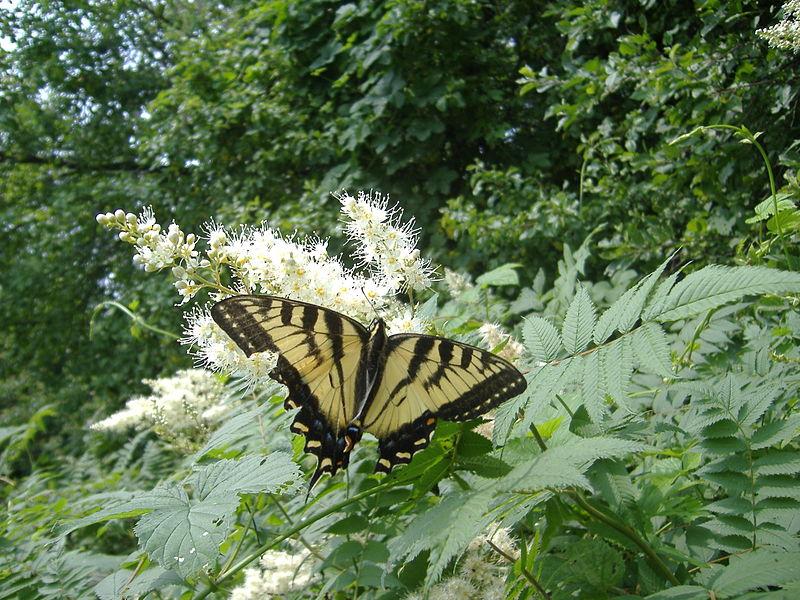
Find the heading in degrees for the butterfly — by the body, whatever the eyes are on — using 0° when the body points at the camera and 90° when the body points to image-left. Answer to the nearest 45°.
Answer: approximately 180°
